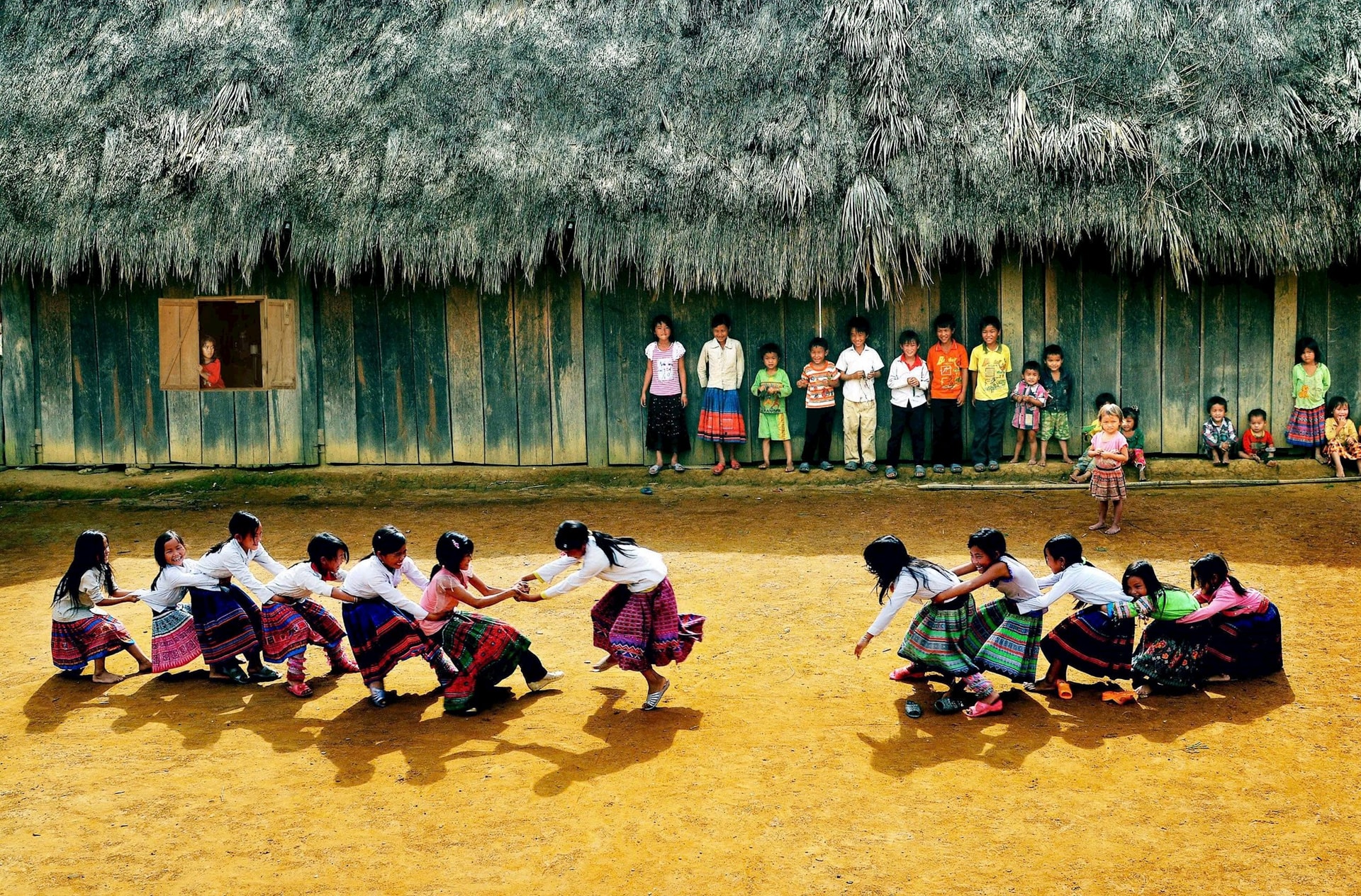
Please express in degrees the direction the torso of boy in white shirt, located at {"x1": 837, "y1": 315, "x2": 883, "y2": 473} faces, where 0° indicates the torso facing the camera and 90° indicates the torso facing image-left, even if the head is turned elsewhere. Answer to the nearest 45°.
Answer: approximately 0°

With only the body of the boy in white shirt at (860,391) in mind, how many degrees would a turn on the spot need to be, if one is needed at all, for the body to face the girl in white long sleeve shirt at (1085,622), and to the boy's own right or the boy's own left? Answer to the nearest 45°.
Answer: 0° — they already face them

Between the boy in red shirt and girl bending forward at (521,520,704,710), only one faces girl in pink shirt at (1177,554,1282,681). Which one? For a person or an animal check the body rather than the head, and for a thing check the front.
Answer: the boy in red shirt

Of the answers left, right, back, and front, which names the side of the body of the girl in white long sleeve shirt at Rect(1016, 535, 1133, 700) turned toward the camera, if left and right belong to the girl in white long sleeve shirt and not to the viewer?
left

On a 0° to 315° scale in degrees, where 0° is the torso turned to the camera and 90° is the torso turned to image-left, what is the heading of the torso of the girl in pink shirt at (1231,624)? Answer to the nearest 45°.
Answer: approximately 90°

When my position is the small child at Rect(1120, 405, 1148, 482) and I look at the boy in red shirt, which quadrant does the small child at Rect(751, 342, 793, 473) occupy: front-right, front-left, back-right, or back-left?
back-left

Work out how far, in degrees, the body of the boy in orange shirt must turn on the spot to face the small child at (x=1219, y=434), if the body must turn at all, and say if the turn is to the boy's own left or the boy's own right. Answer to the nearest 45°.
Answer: approximately 90° to the boy's own left

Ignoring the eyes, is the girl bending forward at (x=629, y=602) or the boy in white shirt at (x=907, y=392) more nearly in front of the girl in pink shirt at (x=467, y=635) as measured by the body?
the girl bending forward

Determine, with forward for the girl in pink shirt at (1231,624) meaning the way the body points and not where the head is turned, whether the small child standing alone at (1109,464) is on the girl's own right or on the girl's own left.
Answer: on the girl's own right

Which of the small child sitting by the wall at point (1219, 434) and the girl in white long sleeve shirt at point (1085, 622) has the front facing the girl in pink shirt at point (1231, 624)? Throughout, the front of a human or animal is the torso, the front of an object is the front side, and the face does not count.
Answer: the small child sitting by the wall
